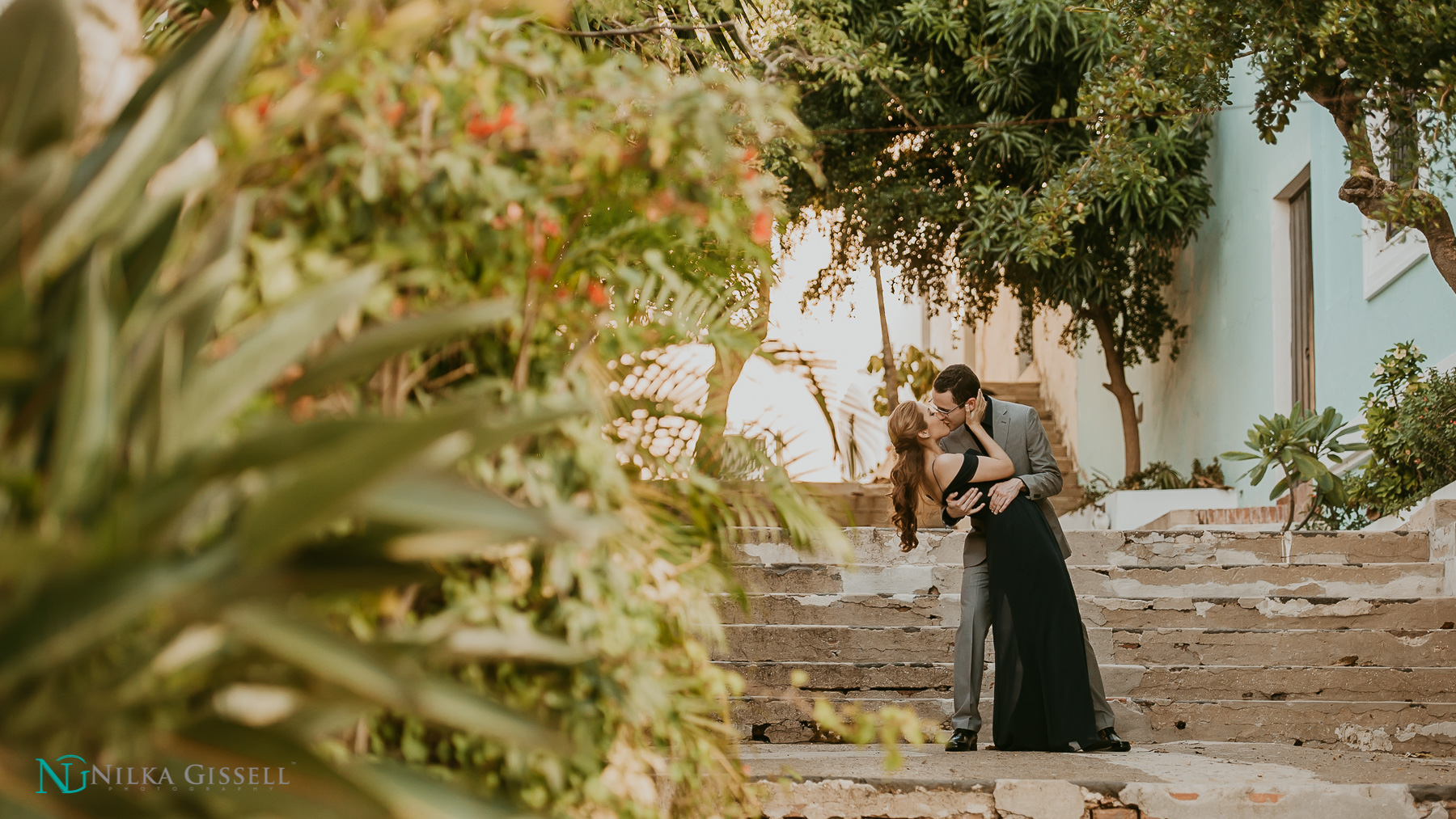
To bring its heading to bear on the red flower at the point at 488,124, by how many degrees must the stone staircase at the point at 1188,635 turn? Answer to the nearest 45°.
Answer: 0° — it already faces it

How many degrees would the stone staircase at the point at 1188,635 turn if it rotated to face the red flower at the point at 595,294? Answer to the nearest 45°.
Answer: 0° — it already faces it

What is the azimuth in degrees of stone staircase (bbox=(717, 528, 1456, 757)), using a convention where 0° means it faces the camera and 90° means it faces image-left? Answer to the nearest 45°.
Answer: approximately 0°

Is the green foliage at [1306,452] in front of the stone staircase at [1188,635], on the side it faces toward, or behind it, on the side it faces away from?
behind
